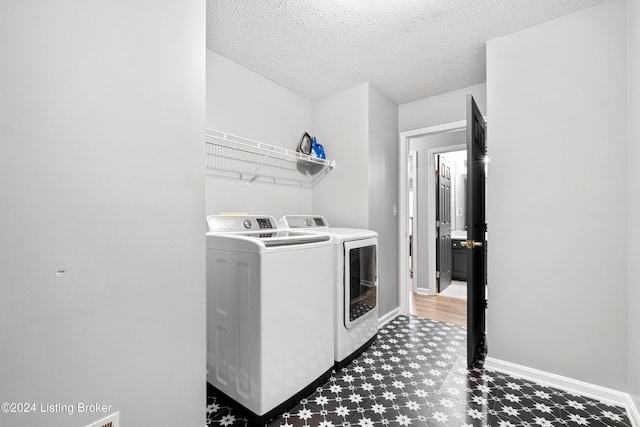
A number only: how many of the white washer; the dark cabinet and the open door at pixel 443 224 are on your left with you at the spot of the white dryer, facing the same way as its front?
2

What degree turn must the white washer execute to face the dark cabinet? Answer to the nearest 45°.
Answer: approximately 90° to its left

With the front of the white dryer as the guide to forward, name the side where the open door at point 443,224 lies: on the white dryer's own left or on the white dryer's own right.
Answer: on the white dryer's own left

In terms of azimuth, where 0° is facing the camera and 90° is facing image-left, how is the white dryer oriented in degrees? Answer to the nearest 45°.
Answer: approximately 315°

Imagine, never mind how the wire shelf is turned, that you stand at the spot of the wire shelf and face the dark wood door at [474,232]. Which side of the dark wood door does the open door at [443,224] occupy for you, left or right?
left

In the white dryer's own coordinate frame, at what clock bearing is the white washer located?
The white washer is roughly at 3 o'clock from the white dryer.

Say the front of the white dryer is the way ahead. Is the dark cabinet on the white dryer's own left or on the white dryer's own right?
on the white dryer's own left

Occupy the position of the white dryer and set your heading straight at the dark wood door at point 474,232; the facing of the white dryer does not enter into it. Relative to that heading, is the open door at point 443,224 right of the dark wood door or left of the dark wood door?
left
